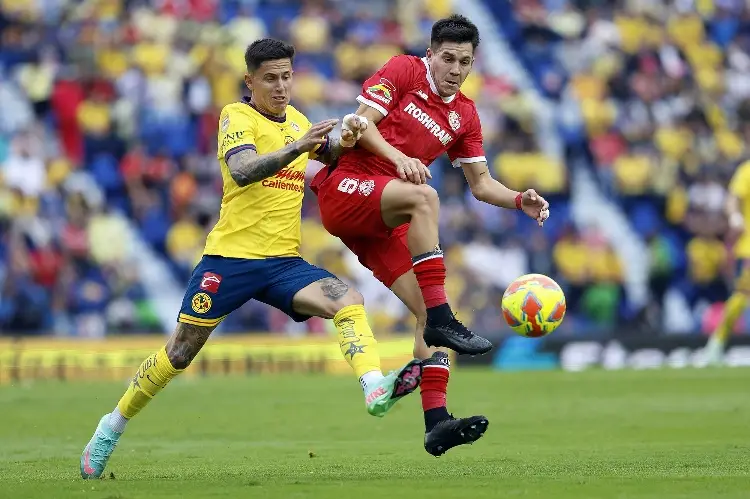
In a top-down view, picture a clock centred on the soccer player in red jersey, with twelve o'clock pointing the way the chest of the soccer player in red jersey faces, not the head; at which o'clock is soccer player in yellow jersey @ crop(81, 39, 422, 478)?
The soccer player in yellow jersey is roughly at 4 o'clock from the soccer player in red jersey.

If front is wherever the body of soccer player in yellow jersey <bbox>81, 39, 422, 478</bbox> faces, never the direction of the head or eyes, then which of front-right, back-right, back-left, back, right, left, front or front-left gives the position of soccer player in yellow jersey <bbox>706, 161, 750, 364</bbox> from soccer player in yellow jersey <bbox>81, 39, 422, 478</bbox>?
left

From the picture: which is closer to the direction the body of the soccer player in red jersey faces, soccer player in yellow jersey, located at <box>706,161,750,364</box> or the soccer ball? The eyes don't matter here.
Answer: the soccer ball

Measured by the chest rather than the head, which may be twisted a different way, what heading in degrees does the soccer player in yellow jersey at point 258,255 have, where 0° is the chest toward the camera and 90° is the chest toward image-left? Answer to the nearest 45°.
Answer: approximately 315°

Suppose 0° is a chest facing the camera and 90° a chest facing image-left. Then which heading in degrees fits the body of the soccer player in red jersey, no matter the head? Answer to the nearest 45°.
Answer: approximately 315°
